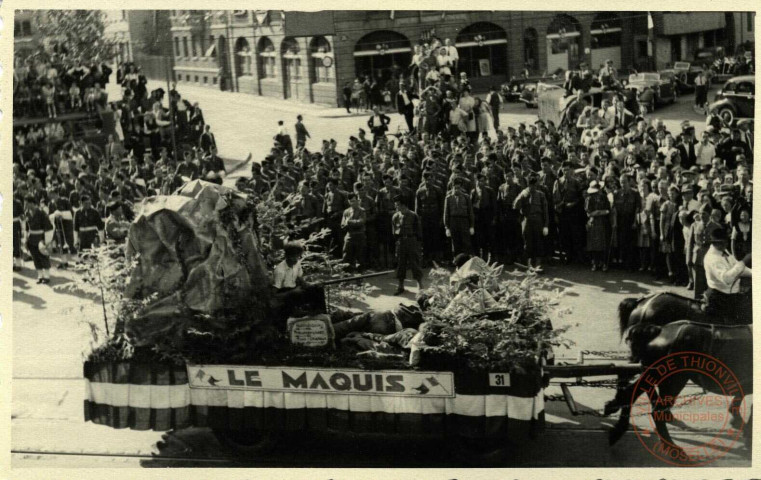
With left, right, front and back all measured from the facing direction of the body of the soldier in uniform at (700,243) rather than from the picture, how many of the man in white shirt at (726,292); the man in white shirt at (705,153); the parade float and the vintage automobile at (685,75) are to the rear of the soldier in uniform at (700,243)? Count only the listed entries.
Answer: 2

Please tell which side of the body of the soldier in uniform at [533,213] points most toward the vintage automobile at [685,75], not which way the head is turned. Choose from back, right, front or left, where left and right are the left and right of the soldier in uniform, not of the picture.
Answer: back

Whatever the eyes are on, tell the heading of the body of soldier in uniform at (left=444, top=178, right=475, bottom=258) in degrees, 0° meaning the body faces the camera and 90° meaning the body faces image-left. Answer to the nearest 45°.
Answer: approximately 0°

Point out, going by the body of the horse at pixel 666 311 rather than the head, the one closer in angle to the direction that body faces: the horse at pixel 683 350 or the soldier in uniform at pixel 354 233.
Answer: the horse

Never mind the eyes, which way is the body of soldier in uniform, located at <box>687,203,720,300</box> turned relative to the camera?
toward the camera

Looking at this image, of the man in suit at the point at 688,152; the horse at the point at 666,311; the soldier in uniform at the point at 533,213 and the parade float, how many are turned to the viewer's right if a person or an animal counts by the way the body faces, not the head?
2

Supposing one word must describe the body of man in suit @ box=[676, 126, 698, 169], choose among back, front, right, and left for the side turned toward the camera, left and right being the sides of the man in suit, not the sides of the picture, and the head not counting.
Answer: front

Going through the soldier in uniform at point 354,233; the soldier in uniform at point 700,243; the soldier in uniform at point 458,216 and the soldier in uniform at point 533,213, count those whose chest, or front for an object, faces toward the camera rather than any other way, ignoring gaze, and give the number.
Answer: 4

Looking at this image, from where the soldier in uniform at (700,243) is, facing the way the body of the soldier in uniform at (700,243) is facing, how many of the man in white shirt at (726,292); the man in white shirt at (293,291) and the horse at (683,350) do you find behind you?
0

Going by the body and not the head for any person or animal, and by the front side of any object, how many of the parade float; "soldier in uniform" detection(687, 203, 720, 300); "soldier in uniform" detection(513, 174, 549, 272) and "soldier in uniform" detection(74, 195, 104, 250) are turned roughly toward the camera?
3

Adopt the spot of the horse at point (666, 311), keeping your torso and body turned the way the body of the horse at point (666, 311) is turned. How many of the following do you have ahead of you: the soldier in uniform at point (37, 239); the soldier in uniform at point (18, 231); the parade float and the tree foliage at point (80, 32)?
0

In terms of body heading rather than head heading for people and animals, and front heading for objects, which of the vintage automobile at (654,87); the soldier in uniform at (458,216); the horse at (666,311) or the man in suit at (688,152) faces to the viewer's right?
the horse

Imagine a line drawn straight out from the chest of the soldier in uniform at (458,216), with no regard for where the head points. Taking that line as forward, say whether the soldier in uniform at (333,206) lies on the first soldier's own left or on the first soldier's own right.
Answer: on the first soldier's own right

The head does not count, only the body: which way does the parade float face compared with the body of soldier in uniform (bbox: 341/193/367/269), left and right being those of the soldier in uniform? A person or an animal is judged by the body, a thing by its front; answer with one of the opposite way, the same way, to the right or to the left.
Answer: to the left

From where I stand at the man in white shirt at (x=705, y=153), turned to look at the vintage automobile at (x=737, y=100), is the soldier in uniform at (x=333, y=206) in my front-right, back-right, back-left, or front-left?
back-left

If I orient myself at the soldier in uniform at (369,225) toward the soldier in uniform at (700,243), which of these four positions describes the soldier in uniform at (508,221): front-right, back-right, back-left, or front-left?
front-left

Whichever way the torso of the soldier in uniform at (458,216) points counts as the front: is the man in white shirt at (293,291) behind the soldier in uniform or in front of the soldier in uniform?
in front

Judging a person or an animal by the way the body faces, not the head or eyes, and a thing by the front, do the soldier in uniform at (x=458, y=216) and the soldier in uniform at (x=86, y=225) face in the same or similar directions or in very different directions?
same or similar directions
